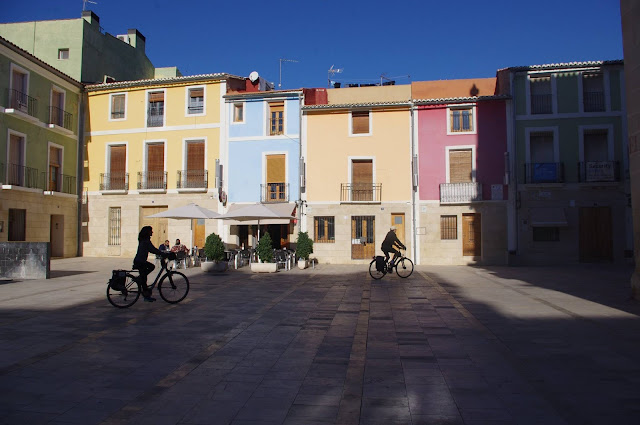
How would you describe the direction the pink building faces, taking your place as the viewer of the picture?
facing the viewer

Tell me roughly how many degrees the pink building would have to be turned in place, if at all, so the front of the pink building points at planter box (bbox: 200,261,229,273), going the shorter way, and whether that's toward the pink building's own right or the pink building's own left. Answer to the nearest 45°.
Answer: approximately 45° to the pink building's own right

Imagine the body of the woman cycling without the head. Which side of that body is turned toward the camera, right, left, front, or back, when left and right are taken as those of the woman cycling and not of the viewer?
right

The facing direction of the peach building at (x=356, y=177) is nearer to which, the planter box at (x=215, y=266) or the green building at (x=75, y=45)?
the planter box

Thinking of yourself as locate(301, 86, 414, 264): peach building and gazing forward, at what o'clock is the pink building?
The pink building is roughly at 9 o'clock from the peach building.

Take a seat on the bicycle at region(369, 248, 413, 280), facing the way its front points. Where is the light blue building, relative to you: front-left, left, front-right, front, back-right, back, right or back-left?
back-left

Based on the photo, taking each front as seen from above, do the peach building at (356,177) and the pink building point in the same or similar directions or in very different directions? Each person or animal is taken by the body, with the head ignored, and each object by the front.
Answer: same or similar directions

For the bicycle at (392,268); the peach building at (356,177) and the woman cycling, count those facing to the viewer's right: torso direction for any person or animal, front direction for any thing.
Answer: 2

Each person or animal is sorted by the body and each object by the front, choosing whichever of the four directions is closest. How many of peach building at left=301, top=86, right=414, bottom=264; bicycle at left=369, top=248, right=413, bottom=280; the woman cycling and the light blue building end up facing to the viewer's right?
2

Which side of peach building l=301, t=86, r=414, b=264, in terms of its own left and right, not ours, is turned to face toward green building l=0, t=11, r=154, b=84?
right

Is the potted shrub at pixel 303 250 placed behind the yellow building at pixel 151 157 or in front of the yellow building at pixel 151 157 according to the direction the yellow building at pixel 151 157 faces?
in front
